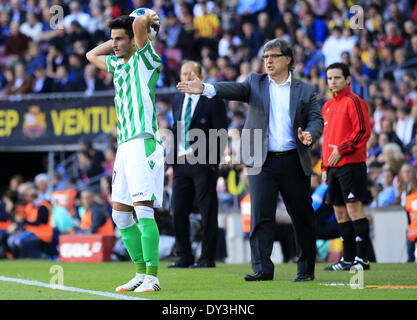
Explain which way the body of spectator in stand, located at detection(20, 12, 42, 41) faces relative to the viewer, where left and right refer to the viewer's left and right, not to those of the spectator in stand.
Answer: facing the viewer

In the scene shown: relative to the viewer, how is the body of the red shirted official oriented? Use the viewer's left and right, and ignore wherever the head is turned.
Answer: facing the viewer and to the left of the viewer

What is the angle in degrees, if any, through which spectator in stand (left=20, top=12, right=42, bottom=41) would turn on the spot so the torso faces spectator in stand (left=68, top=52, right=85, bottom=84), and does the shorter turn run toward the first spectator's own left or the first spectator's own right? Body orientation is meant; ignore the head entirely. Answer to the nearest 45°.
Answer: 0° — they already face them

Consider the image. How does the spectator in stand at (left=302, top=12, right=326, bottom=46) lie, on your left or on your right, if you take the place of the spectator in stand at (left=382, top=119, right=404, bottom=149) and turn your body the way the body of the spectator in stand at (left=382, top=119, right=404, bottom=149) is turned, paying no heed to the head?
on your right

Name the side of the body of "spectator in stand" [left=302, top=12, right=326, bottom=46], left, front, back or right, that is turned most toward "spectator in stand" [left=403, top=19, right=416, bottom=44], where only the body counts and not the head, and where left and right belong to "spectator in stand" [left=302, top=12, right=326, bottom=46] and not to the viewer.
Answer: left

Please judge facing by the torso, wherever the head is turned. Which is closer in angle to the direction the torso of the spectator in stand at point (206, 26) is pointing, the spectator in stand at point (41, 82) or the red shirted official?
the red shirted official

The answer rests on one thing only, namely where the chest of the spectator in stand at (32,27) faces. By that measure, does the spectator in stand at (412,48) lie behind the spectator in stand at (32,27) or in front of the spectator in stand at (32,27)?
in front

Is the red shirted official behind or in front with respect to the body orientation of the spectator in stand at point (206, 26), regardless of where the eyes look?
in front

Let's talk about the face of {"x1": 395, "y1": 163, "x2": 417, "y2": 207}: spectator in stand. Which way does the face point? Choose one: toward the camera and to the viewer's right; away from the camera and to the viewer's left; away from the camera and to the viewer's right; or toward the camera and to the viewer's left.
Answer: toward the camera and to the viewer's left

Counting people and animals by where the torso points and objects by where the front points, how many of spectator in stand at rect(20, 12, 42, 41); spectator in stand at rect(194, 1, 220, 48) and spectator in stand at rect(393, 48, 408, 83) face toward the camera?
3

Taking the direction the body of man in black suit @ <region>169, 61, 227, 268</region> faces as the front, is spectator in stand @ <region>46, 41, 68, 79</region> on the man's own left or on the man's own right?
on the man's own right

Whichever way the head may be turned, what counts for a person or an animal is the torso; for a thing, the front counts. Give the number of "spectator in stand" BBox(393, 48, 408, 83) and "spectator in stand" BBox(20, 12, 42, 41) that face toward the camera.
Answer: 2

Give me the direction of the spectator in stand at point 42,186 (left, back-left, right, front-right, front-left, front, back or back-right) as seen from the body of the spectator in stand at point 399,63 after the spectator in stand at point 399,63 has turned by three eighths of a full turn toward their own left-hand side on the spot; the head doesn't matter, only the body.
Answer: back-left

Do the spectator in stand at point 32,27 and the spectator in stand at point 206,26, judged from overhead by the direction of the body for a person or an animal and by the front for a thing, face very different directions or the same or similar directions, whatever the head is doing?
same or similar directions

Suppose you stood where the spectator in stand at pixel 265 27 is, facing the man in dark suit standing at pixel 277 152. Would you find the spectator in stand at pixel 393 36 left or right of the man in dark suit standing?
left
